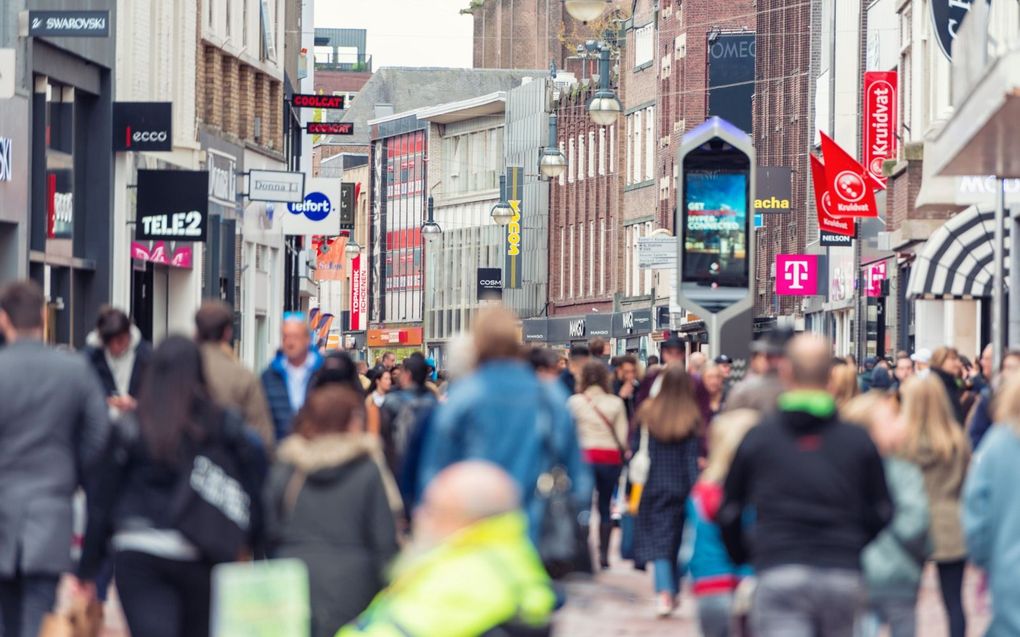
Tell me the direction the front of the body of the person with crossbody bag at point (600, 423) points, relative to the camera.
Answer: away from the camera

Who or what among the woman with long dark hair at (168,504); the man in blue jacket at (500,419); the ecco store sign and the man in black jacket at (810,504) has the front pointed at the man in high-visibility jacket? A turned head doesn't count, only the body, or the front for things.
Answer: the ecco store sign

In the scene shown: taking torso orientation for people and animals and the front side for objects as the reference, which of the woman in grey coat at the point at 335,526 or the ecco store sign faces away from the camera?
the woman in grey coat

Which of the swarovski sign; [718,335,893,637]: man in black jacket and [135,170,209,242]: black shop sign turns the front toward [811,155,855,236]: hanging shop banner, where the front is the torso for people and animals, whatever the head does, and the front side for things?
the man in black jacket

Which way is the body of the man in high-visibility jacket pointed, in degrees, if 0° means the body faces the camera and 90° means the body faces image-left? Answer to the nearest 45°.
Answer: approximately 135°

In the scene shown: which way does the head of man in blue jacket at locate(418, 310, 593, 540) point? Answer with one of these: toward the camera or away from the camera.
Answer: away from the camera

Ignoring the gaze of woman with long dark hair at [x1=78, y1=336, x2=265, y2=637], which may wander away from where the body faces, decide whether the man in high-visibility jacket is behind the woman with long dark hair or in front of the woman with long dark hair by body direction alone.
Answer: behind
